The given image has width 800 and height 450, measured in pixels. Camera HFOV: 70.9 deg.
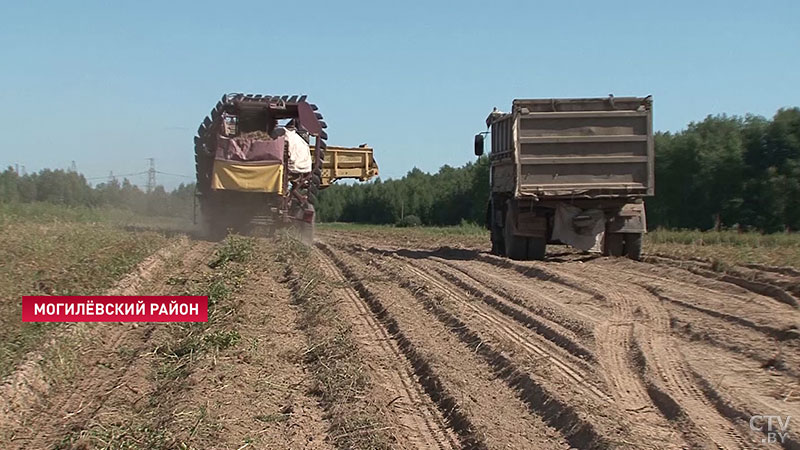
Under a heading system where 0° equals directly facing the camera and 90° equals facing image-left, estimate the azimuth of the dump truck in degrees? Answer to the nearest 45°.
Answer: approximately 180°
